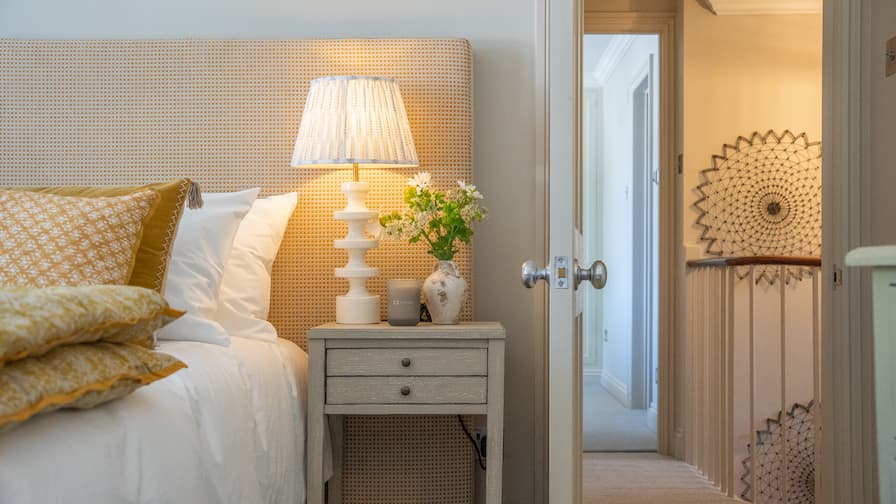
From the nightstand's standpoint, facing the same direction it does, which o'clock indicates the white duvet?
The white duvet is roughly at 1 o'clock from the nightstand.

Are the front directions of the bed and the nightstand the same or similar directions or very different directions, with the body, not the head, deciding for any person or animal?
same or similar directions

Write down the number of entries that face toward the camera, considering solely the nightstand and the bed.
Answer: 2

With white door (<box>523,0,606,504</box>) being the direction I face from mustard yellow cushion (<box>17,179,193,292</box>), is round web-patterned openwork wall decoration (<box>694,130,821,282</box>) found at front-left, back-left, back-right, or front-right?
front-left

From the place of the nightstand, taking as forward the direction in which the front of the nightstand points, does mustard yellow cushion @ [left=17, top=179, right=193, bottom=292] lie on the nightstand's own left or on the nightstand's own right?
on the nightstand's own right

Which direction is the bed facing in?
toward the camera

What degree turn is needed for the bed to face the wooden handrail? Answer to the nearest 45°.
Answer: approximately 90° to its left

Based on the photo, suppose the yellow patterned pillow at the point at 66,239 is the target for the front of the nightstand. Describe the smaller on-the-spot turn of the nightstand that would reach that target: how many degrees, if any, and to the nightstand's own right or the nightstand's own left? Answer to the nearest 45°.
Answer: approximately 45° to the nightstand's own right

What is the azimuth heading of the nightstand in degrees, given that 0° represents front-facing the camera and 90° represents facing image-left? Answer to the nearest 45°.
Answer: approximately 0°
